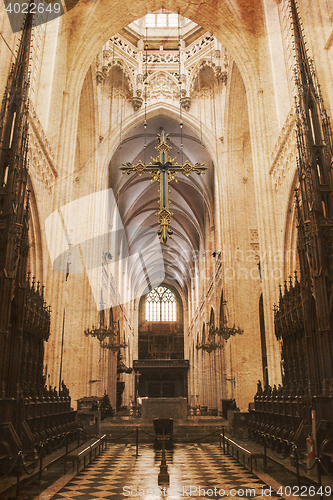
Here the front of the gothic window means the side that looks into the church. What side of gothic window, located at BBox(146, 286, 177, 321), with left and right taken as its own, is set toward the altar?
front

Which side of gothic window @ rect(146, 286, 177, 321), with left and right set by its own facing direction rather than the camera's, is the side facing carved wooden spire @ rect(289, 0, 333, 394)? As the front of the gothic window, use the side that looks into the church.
front

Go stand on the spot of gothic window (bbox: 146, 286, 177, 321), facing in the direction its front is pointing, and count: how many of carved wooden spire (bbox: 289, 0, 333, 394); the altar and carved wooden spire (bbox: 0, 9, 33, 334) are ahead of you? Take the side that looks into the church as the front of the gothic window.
3

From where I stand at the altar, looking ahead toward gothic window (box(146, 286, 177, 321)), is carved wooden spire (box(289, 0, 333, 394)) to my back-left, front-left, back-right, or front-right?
back-right

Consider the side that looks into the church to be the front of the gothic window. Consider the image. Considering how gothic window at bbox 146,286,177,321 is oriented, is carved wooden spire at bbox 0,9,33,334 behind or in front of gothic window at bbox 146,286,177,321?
in front

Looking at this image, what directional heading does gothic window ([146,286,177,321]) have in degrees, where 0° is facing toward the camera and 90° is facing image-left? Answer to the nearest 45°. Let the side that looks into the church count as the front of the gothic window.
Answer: approximately 0°
